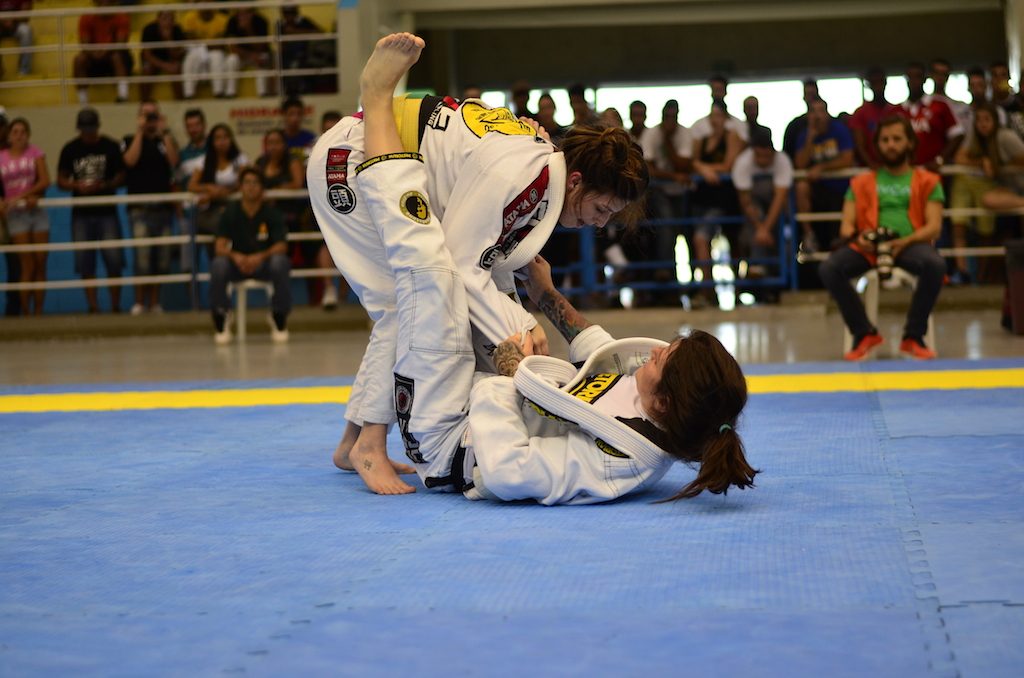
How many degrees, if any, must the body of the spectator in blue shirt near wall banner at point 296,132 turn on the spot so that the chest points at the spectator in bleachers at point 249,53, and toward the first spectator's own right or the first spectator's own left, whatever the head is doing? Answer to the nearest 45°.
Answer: approximately 180°

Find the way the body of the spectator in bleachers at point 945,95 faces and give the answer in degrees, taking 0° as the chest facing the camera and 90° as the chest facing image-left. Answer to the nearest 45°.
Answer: approximately 0°

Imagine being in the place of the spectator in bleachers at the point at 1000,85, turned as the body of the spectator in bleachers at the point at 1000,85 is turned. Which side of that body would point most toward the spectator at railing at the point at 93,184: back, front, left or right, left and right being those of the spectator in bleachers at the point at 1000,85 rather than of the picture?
right

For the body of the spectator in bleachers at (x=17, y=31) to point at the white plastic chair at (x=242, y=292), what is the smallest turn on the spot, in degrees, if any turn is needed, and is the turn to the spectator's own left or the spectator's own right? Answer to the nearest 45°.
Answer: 0° — they already face it
